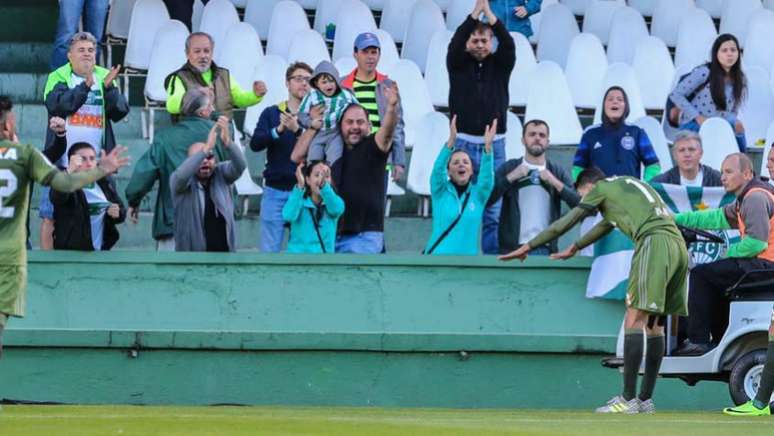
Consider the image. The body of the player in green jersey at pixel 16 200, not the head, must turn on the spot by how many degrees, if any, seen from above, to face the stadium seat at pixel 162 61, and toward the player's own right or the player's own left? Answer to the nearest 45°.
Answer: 0° — they already face it

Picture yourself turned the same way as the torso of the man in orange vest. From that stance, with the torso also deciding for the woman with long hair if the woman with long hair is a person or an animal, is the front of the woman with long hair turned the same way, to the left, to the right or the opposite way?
to the left

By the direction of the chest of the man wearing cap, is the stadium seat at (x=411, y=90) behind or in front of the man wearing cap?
behind

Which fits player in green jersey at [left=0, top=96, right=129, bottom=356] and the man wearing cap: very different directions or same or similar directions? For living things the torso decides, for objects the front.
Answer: very different directions

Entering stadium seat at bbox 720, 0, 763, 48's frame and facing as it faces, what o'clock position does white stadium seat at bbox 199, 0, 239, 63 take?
The white stadium seat is roughly at 2 o'clock from the stadium seat.

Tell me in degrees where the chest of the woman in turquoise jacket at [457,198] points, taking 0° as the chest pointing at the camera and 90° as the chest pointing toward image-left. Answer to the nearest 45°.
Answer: approximately 0°

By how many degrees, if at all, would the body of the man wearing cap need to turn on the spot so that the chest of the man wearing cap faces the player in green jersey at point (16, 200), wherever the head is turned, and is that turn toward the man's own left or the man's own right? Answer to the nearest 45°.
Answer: approximately 45° to the man's own right

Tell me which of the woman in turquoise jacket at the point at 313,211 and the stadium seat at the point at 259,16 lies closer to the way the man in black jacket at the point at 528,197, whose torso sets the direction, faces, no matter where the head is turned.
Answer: the woman in turquoise jacket
